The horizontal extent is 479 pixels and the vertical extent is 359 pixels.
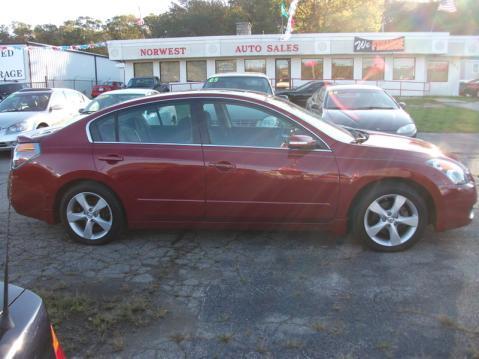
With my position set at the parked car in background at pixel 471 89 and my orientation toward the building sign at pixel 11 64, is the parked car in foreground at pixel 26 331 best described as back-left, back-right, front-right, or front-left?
front-left

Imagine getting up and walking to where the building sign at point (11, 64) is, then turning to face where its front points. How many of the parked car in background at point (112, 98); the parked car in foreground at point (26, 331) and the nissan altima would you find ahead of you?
3

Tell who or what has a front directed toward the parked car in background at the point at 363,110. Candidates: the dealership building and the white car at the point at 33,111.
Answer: the dealership building

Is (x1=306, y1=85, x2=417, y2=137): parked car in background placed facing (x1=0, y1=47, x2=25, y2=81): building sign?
no

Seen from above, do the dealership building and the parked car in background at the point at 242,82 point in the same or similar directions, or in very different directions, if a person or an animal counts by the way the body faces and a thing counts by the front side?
same or similar directions

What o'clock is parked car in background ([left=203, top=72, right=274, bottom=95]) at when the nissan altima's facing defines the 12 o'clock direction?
The parked car in background is roughly at 9 o'clock from the nissan altima.

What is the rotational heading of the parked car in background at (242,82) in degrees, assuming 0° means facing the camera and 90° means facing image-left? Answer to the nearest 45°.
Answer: approximately 0°

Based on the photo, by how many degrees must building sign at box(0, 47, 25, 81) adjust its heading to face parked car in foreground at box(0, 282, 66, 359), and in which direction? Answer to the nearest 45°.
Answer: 0° — it already faces it

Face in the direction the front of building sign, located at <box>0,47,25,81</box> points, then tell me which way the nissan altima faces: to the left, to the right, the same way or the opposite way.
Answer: to the left

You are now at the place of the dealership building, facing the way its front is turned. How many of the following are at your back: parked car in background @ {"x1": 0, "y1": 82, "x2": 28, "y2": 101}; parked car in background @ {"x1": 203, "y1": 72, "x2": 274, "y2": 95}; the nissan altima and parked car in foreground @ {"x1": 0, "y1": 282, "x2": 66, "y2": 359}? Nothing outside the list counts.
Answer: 0

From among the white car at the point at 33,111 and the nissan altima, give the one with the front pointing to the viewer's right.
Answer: the nissan altima

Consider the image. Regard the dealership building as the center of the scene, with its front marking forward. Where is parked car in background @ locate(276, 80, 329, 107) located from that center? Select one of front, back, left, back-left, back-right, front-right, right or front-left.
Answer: front

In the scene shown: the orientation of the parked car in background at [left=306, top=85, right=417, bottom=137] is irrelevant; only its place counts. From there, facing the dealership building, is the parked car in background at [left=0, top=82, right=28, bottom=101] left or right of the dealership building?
left

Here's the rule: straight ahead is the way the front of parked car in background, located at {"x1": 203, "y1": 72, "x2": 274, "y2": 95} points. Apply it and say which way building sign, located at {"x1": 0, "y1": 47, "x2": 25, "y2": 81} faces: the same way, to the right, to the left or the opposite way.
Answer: the same way

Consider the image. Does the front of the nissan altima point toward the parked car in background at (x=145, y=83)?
no

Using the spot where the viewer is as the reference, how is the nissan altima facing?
facing to the right of the viewer

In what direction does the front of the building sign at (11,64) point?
toward the camera
